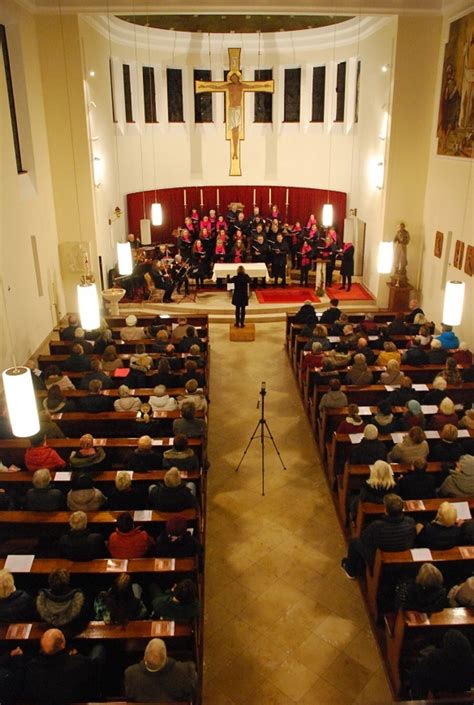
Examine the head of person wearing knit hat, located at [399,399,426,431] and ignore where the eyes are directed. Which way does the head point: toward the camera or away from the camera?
away from the camera

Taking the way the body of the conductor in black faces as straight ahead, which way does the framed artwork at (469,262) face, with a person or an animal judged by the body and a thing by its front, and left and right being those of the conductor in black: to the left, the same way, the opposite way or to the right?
to the left

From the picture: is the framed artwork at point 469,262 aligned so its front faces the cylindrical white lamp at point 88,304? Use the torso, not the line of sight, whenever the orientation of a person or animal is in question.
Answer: yes

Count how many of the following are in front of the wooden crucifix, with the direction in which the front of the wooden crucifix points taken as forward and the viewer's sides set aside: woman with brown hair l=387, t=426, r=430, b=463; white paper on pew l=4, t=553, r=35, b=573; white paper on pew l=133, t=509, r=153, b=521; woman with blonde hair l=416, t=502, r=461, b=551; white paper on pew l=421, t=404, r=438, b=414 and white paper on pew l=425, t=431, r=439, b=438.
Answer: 6

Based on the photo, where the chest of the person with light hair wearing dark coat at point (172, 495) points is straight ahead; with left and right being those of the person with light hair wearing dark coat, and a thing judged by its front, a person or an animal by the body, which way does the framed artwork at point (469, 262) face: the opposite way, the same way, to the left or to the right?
to the left

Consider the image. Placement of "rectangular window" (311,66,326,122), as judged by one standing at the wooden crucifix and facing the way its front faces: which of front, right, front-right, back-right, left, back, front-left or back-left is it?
back-left

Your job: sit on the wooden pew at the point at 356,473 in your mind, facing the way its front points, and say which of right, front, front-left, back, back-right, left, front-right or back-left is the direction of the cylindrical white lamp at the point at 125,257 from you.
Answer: front-left

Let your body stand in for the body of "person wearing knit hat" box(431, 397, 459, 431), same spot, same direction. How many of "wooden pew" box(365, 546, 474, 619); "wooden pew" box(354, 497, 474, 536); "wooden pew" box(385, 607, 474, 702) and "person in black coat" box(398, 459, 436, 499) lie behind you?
4

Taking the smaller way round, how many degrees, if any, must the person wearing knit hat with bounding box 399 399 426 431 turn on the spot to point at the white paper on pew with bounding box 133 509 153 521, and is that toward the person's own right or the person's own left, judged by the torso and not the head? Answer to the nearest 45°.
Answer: approximately 135° to the person's own left

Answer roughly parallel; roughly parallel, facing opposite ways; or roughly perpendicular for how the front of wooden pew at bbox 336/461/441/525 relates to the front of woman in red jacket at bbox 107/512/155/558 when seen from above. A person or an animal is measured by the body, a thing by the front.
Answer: roughly parallel

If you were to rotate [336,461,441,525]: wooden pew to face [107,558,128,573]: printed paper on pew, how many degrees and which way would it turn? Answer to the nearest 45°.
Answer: approximately 135° to its left

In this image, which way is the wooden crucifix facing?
toward the camera

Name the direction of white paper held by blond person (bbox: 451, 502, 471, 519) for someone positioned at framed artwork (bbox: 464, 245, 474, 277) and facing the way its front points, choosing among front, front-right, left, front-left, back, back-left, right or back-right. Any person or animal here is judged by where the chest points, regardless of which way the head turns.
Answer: front-left

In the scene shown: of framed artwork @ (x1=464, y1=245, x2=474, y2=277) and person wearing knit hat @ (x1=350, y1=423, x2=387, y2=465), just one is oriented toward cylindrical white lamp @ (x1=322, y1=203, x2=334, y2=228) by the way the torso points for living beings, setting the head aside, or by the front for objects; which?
the person wearing knit hat

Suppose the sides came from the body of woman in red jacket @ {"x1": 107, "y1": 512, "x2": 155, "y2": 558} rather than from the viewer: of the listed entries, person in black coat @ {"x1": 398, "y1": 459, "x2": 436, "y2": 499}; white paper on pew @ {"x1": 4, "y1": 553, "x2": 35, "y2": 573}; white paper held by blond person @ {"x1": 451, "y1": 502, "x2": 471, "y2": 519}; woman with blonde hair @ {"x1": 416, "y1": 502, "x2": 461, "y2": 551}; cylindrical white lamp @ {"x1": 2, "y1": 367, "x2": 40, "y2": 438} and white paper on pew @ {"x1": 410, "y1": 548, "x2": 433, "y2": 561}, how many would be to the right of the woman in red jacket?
4

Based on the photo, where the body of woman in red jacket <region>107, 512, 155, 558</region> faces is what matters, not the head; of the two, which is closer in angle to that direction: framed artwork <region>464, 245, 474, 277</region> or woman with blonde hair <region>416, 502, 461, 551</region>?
the framed artwork

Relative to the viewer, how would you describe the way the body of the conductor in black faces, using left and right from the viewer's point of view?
facing away from the viewer

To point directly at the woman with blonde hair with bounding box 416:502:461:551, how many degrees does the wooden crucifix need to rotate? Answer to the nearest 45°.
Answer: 0° — it already faces them

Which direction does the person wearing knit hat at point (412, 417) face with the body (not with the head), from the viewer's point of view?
away from the camera
